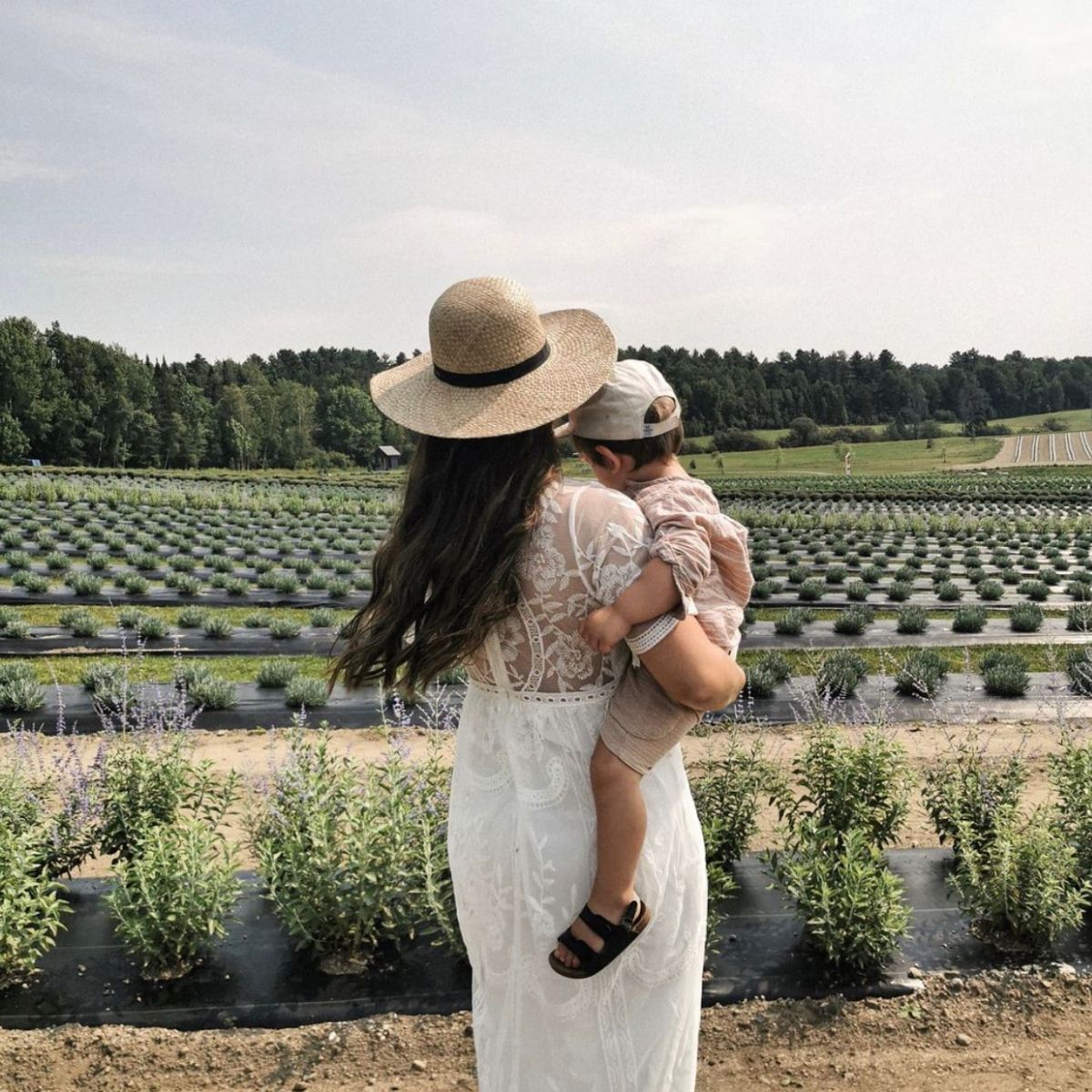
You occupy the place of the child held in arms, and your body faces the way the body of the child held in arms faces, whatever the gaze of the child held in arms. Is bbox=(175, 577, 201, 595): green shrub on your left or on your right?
on your right

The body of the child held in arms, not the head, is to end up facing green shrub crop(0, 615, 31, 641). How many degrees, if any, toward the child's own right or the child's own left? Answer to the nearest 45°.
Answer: approximately 45° to the child's own right

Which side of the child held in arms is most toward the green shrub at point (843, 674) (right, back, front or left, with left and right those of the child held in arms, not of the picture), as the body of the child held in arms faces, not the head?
right

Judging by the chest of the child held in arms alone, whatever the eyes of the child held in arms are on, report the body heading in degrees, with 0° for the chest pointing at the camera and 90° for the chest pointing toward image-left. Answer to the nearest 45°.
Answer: approximately 90°

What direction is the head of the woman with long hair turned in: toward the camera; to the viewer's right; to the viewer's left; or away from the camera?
away from the camera

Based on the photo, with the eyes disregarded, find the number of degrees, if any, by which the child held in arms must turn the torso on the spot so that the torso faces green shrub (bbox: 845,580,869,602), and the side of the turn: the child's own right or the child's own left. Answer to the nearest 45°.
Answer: approximately 90° to the child's own right

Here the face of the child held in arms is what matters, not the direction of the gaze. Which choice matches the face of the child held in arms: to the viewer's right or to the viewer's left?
to the viewer's left

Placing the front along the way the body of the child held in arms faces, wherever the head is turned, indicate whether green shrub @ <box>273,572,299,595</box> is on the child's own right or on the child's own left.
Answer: on the child's own right

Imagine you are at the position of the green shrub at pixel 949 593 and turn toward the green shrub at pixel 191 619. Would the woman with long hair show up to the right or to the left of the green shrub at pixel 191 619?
left

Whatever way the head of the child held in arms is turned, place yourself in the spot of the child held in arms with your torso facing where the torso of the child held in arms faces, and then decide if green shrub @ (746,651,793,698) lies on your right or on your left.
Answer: on your right
